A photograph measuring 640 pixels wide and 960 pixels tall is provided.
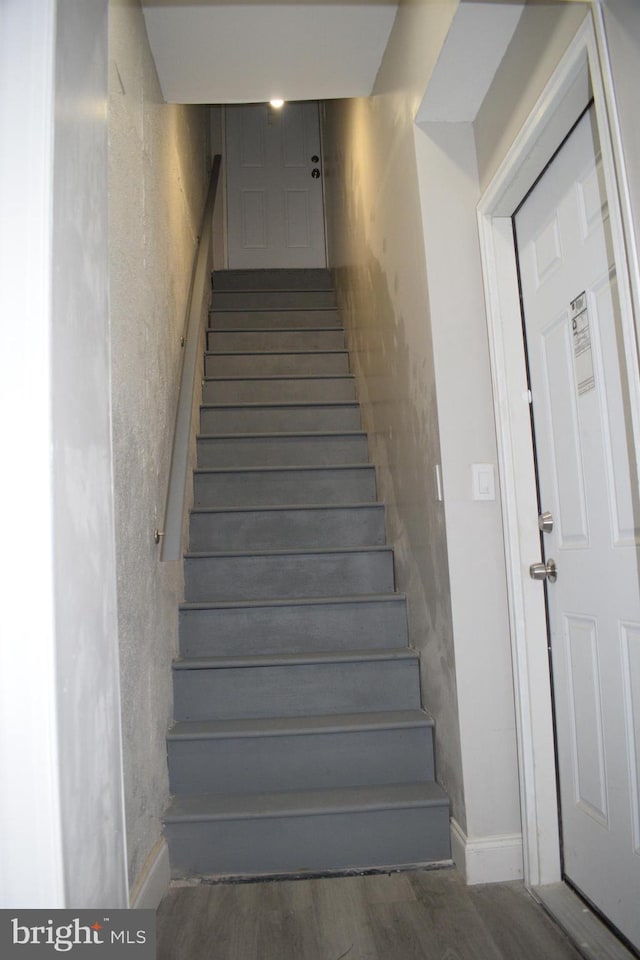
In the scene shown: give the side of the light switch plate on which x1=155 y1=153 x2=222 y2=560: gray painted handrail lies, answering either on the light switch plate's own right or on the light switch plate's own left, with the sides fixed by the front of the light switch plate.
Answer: on the light switch plate's own right

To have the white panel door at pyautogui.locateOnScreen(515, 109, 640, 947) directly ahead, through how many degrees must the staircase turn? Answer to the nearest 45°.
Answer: approximately 45° to its left

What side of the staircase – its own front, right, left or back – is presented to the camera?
front

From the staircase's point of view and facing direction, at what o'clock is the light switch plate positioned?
The light switch plate is roughly at 10 o'clock from the staircase.
